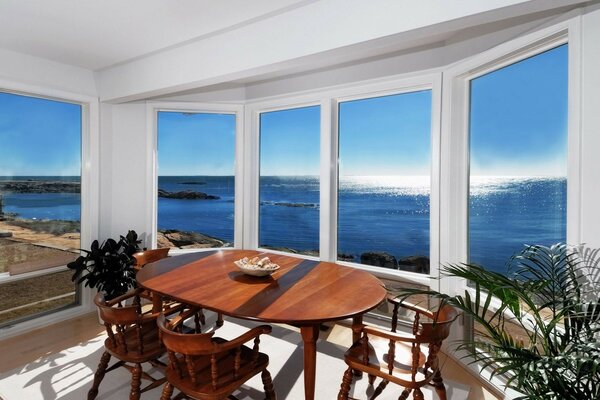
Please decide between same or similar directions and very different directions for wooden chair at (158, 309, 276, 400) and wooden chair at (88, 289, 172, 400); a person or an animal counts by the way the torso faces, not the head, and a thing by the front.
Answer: same or similar directions

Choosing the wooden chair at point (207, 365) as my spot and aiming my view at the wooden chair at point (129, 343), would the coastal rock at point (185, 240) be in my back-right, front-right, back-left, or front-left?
front-right

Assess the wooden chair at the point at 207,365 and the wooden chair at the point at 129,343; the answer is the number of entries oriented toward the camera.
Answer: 0

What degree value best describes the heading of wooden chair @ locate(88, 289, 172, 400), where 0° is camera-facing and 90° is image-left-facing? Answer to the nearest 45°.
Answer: approximately 225°

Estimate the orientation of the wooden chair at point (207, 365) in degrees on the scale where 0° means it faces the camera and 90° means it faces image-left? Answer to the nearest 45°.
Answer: approximately 225°

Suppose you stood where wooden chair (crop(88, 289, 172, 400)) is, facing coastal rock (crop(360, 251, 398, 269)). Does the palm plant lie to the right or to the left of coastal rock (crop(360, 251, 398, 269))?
right

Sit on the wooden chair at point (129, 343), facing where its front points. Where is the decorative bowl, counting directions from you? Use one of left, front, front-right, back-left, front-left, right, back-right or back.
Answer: front-right

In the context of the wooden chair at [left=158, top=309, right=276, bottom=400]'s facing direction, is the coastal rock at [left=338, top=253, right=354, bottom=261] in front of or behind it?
in front

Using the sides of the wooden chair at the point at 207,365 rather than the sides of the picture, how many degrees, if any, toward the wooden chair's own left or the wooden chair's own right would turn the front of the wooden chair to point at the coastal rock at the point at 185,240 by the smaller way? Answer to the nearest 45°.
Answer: approximately 45° to the wooden chair's own left

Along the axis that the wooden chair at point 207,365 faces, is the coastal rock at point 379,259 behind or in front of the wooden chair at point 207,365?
in front

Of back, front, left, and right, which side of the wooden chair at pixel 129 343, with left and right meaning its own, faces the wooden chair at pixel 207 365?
right
